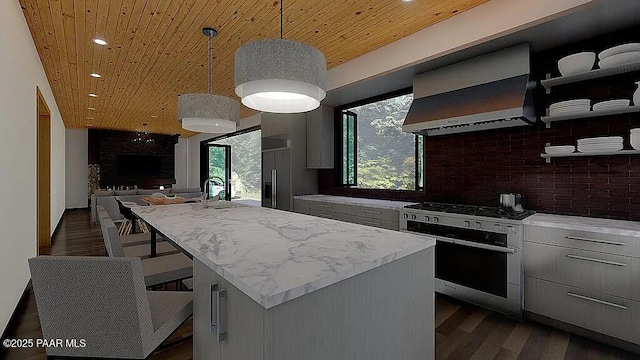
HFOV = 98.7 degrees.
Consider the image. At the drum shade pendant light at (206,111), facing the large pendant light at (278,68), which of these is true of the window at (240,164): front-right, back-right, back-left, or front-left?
back-left

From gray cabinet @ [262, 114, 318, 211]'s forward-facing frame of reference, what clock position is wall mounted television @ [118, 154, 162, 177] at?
The wall mounted television is roughly at 3 o'clock from the gray cabinet.

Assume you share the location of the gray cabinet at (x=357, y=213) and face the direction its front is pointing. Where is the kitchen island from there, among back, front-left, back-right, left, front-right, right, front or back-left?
front-left

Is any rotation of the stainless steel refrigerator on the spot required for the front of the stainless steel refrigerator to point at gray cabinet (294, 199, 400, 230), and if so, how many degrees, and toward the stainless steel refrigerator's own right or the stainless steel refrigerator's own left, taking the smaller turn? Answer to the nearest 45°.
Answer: approximately 90° to the stainless steel refrigerator's own left

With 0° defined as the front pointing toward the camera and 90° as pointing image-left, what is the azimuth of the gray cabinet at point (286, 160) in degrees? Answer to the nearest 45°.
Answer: approximately 45°

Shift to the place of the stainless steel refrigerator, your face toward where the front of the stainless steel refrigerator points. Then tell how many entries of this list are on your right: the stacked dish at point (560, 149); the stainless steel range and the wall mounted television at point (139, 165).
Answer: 1
